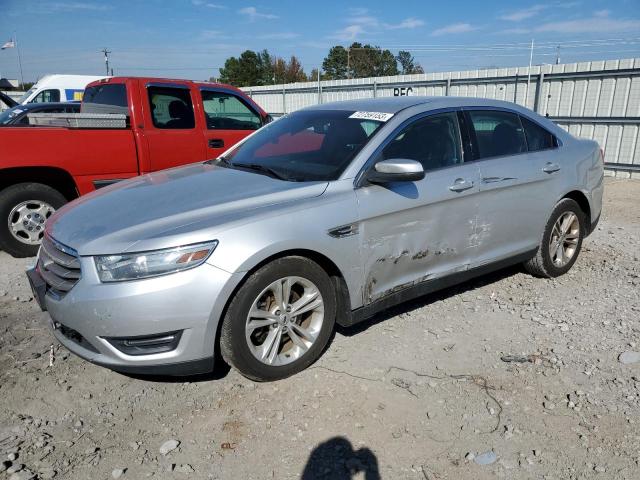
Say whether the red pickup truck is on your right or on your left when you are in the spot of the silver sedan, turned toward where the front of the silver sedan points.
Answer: on your right

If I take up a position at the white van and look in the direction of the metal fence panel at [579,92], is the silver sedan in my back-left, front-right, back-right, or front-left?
front-right

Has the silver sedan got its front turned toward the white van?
no

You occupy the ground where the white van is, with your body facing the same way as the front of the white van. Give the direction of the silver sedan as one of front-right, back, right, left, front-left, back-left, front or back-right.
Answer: left

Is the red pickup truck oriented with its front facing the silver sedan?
no

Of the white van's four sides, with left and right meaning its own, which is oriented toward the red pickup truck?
left

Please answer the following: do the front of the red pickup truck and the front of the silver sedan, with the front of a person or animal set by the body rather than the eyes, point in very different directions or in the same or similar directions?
very different directions

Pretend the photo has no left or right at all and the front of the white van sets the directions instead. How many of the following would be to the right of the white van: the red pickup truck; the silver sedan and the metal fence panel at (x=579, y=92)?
0

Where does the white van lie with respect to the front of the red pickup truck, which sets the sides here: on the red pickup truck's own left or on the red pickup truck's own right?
on the red pickup truck's own left

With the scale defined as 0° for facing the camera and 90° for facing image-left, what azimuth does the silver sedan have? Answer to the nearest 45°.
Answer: approximately 45°

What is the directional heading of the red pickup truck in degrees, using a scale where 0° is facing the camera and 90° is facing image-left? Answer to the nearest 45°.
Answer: approximately 225°

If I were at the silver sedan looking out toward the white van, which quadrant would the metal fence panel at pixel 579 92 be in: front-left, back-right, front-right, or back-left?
front-right

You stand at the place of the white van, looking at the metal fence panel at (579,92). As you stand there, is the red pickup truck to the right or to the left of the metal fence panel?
right

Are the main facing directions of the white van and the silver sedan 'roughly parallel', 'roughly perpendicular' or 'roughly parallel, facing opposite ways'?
roughly parallel

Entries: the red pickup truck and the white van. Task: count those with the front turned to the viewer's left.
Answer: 1

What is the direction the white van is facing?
to the viewer's left
